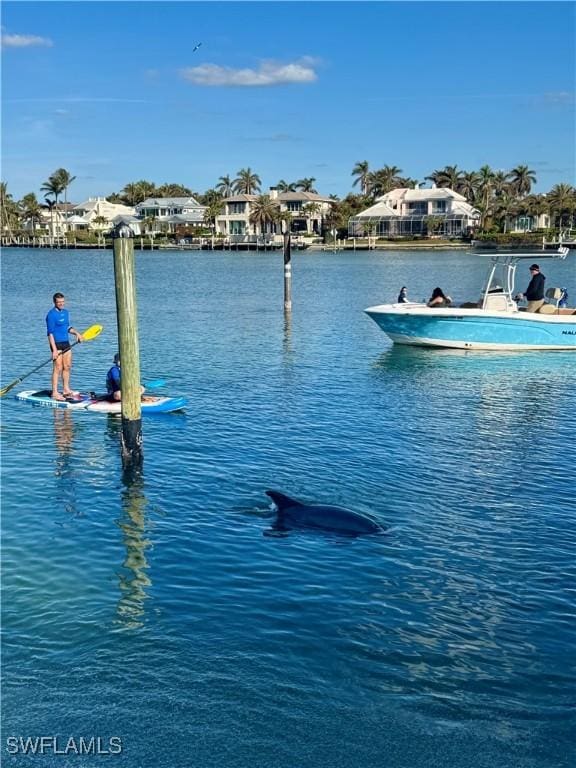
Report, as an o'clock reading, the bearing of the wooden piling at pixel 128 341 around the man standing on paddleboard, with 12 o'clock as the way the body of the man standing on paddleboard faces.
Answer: The wooden piling is roughly at 1 o'clock from the man standing on paddleboard.

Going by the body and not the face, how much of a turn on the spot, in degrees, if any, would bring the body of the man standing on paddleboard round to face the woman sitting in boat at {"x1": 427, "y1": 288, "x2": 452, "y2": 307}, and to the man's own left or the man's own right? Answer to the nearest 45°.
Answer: approximately 90° to the man's own left

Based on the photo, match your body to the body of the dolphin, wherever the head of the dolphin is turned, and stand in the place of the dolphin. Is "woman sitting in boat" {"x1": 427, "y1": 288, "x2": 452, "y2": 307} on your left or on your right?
on your left

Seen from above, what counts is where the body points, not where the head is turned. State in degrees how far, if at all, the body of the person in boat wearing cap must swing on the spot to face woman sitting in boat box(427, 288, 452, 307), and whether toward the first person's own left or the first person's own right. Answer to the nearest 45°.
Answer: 0° — they already face them

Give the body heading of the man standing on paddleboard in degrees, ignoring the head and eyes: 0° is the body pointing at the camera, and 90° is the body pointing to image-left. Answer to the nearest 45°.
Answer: approximately 315°

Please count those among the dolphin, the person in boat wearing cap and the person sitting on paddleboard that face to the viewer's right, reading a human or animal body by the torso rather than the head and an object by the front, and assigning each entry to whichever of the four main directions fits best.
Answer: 2

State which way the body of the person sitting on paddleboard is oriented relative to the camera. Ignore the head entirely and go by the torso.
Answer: to the viewer's right

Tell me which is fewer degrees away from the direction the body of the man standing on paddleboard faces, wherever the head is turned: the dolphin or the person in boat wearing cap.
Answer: the dolphin

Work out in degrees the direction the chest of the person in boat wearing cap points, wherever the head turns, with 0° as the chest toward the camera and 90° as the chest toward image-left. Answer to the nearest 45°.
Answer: approximately 90°

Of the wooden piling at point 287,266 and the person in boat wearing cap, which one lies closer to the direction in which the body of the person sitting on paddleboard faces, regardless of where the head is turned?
the person in boat wearing cap

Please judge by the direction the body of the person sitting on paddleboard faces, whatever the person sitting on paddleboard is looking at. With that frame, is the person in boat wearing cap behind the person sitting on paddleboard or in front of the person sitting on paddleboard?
in front

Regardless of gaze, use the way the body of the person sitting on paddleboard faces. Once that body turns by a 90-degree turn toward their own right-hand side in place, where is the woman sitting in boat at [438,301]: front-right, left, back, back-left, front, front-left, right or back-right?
back-left

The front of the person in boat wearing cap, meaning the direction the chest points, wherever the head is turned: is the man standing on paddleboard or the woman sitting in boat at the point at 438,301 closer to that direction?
the woman sitting in boat

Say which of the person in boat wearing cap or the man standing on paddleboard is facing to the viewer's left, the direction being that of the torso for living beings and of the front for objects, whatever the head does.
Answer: the person in boat wearing cap

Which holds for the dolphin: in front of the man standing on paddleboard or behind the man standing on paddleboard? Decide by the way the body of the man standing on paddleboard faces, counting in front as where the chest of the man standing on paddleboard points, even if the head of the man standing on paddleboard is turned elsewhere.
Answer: in front
